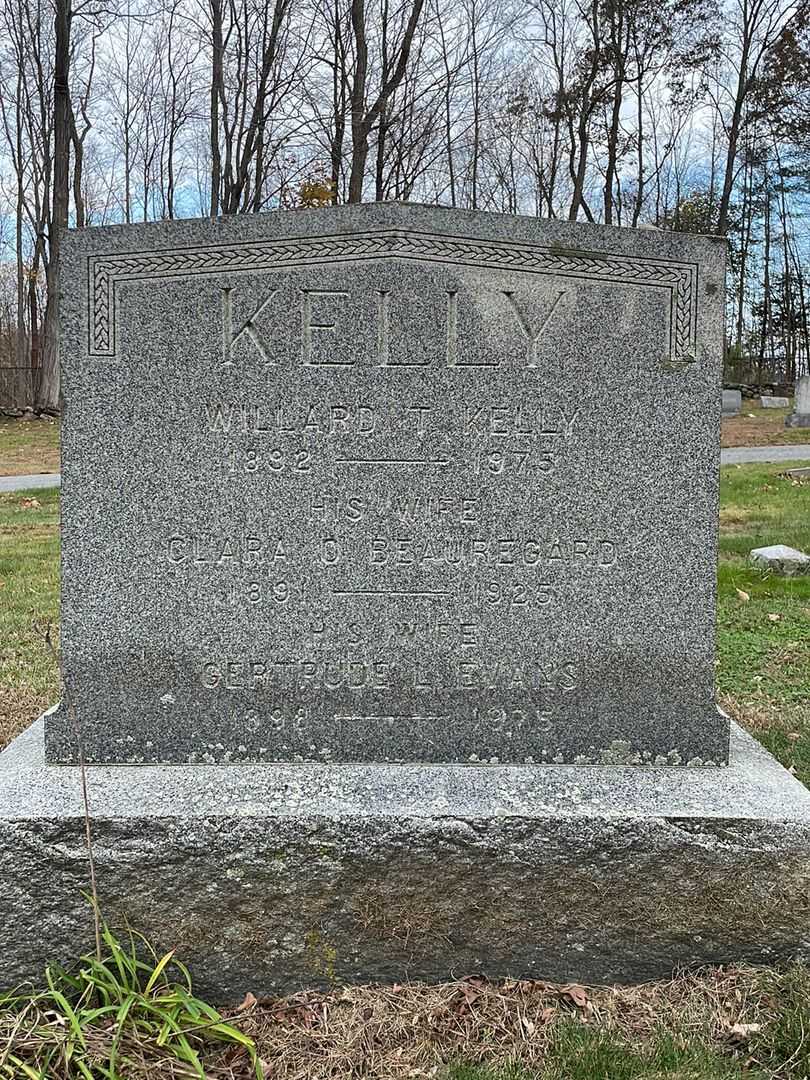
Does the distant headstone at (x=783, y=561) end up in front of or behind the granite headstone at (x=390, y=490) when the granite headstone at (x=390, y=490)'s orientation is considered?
behind

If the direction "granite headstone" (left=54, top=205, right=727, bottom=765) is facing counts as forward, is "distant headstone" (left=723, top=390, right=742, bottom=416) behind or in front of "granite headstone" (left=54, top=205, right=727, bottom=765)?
behind

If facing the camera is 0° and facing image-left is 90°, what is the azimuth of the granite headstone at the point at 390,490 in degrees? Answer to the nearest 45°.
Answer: approximately 0°
